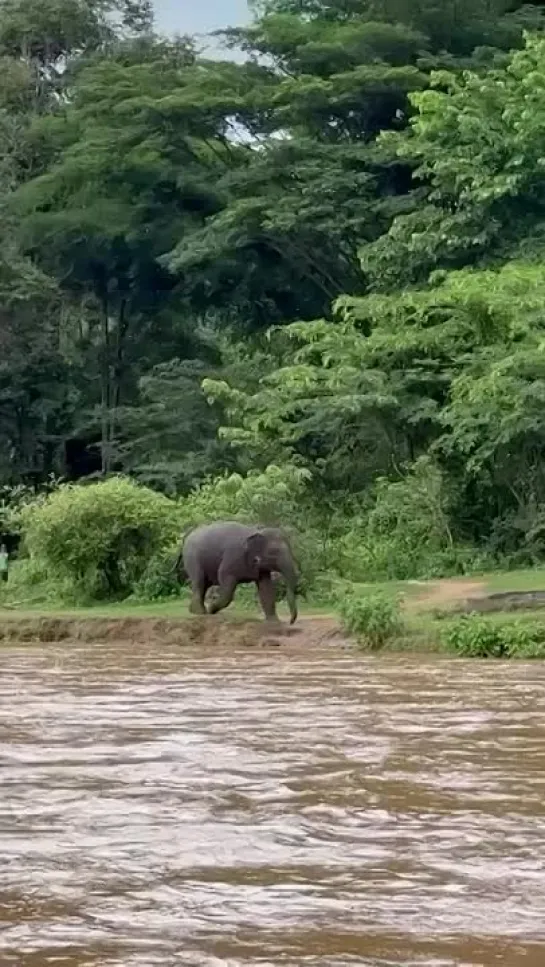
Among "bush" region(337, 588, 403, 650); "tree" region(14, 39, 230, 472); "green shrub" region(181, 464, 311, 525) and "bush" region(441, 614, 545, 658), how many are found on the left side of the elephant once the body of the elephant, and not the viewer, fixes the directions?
2

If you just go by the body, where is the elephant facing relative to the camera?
to the viewer's right

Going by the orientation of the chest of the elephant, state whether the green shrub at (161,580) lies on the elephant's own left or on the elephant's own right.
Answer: on the elephant's own left

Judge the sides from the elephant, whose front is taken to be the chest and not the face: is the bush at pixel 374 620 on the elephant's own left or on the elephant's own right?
on the elephant's own right

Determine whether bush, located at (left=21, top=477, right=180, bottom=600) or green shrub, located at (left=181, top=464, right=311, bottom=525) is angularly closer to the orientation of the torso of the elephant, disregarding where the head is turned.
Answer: the green shrub

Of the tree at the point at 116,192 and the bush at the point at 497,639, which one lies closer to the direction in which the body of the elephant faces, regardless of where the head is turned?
the bush

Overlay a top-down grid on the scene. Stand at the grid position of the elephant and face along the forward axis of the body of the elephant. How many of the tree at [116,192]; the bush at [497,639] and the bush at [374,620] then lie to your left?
1

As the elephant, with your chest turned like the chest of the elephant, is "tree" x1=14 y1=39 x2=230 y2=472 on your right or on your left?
on your left

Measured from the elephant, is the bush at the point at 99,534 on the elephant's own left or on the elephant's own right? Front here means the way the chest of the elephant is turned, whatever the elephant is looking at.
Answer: on the elephant's own left

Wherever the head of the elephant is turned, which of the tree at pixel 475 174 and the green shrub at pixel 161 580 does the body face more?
the tree

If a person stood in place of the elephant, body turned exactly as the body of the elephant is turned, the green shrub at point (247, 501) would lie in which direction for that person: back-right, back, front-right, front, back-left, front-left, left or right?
left

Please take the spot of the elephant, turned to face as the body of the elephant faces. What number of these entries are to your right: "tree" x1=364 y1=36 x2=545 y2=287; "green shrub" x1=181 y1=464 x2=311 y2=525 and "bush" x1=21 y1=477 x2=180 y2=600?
0

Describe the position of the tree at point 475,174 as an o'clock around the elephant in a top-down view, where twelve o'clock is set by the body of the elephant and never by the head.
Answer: The tree is roughly at 10 o'clock from the elephant.
